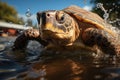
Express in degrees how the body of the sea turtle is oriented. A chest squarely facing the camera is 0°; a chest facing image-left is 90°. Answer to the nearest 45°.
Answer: approximately 45°
